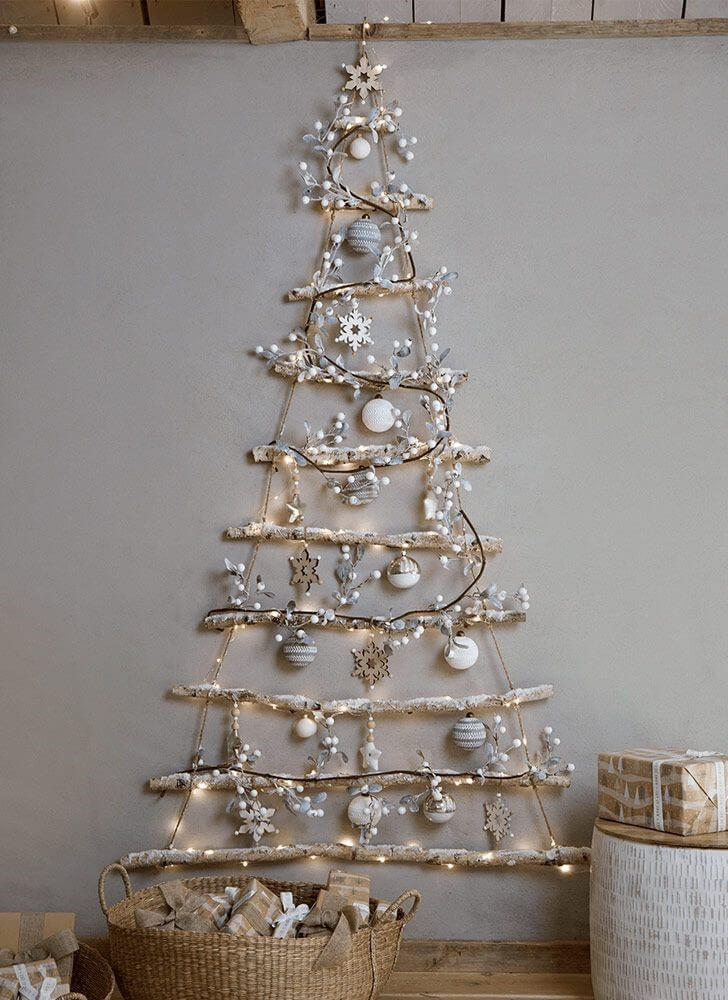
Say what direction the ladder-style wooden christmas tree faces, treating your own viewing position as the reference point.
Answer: facing the viewer

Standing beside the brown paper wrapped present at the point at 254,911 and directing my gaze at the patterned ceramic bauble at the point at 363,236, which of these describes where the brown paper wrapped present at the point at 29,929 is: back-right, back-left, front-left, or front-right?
back-left

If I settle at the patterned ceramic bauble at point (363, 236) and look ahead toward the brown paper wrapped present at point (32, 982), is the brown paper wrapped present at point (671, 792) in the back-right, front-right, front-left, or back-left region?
back-left
